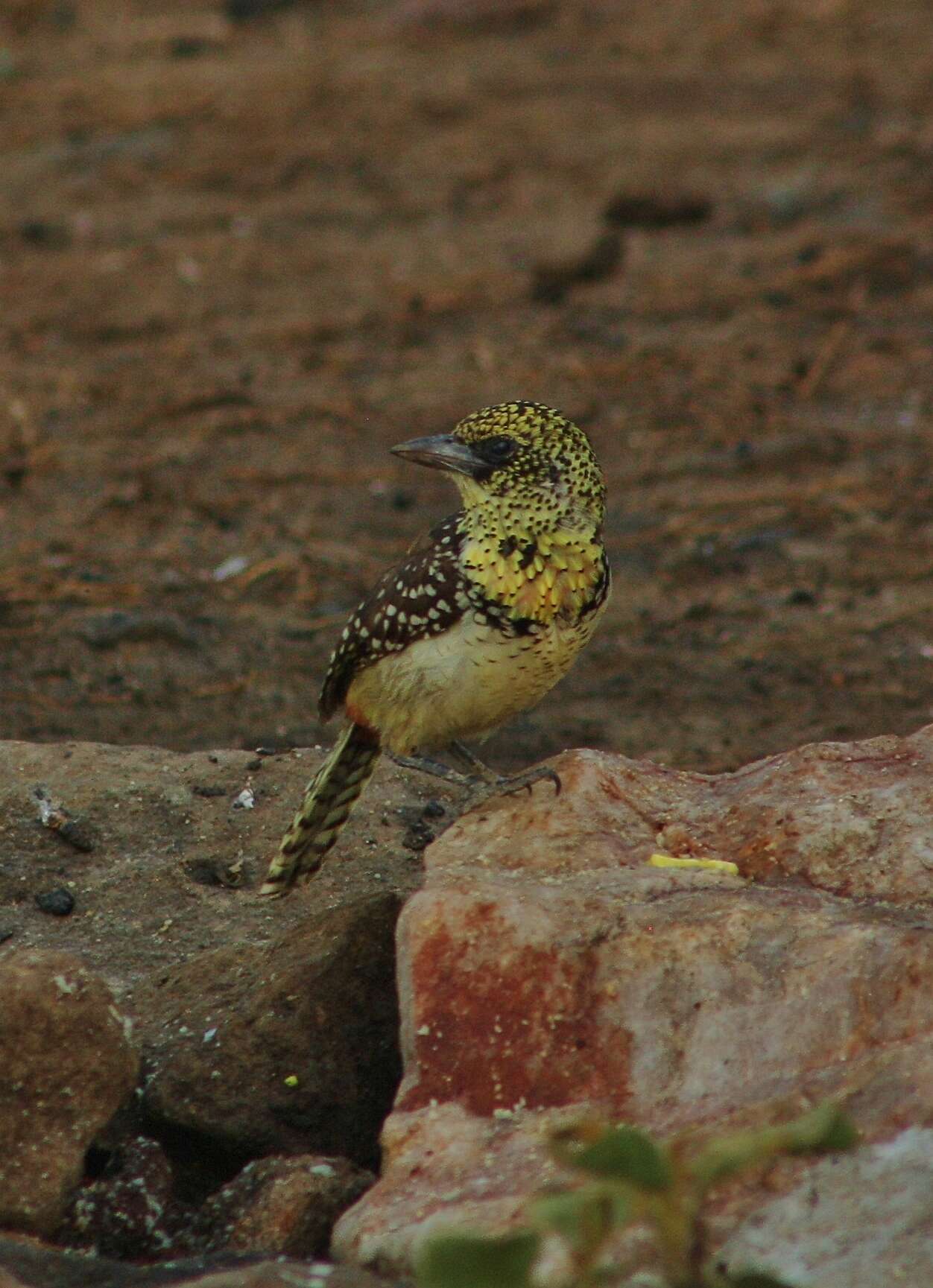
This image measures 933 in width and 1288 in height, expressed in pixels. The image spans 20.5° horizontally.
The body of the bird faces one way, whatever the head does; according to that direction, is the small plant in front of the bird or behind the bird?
in front

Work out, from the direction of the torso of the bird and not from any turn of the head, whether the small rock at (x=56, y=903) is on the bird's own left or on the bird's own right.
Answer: on the bird's own right

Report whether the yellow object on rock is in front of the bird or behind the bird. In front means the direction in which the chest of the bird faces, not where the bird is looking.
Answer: in front

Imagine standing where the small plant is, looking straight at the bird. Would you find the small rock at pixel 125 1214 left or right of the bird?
left

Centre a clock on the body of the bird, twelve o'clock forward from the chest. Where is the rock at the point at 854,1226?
The rock is roughly at 1 o'clock from the bird.

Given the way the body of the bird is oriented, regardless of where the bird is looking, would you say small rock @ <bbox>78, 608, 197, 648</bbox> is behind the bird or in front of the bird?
behind

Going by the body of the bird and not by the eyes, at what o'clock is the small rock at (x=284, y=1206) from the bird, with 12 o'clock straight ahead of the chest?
The small rock is roughly at 2 o'clock from the bird.

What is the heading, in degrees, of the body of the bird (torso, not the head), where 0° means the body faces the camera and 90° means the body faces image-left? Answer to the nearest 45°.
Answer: approximately 315°
